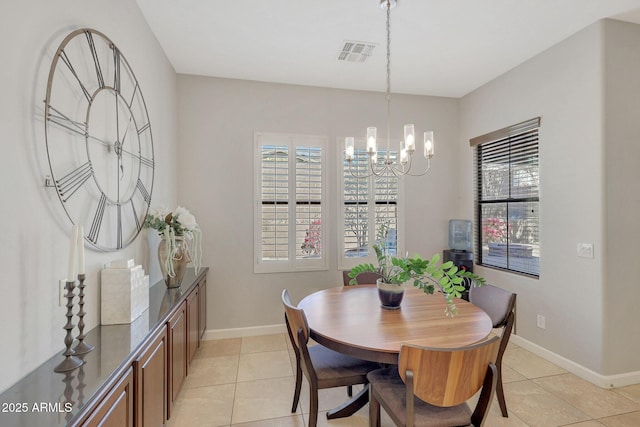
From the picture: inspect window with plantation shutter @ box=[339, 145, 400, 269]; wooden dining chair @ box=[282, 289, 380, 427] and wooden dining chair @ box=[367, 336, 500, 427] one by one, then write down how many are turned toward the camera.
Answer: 1

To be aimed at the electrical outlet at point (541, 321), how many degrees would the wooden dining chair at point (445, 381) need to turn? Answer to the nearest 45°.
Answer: approximately 90° to its right

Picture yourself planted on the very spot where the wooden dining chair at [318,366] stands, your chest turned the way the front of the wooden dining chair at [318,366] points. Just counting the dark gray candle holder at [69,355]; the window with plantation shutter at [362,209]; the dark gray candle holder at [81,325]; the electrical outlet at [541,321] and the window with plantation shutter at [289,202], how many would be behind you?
2

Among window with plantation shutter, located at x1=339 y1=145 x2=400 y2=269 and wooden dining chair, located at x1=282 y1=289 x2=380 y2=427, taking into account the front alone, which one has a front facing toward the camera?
the window with plantation shutter

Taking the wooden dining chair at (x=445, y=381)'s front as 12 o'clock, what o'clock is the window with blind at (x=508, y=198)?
The window with blind is roughly at 2 o'clock from the wooden dining chair.

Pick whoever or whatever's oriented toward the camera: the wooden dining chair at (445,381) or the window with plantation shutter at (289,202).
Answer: the window with plantation shutter

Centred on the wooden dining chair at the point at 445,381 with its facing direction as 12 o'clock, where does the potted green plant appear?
The potted green plant is roughly at 1 o'clock from the wooden dining chair.

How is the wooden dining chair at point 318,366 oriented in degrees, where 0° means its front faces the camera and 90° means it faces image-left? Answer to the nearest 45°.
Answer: approximately 225°

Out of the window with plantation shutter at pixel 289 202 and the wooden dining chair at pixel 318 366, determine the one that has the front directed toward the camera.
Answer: the window with plantation shutter

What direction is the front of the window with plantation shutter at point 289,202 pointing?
toward the camera

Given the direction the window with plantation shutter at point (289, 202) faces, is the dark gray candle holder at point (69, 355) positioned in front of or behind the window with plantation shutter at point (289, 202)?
in front

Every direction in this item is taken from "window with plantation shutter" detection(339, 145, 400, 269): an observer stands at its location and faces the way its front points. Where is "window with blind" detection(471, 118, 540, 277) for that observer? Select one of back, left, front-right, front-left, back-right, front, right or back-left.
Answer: left

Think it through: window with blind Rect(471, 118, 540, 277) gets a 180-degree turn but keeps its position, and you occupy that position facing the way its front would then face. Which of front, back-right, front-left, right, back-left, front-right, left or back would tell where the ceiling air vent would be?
back

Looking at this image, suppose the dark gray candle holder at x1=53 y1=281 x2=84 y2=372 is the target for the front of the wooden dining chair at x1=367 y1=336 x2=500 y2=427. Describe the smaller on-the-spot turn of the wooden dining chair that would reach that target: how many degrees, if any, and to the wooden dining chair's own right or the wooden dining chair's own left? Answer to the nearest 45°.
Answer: approximately 90° to the wooden dining chair's own left

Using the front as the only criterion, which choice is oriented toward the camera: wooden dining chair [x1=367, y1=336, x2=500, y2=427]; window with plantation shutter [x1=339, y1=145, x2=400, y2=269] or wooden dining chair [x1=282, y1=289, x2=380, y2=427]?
the window with plantation shutter

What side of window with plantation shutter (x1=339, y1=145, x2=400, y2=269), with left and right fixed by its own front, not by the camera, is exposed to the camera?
front

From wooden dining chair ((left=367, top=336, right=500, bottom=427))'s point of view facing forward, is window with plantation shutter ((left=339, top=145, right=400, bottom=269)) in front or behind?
in front

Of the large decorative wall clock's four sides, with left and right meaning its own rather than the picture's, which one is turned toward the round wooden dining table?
front

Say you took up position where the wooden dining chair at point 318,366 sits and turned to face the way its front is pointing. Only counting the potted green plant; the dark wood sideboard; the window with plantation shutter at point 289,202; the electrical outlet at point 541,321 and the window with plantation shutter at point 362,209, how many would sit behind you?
1

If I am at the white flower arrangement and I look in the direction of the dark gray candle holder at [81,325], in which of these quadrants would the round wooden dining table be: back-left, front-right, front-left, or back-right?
front-left

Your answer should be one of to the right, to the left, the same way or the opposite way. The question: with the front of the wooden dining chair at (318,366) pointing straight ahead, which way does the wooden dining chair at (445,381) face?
to the left
